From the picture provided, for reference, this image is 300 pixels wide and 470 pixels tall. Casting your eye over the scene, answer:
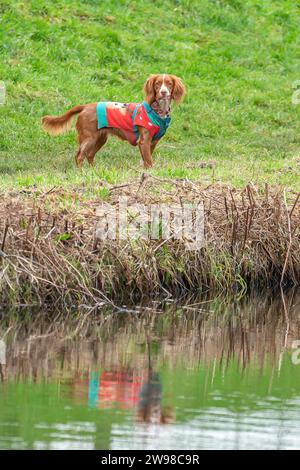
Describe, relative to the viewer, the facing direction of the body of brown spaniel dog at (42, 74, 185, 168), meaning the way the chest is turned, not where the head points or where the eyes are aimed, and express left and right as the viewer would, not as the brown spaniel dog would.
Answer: facing to the right of the viewer
